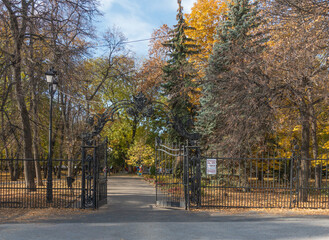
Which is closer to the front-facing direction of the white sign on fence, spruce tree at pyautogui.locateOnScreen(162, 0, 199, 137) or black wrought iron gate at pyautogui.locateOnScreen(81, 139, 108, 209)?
the black wrought iron gate

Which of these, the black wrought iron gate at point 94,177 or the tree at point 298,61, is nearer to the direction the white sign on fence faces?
the black wrought iron gate

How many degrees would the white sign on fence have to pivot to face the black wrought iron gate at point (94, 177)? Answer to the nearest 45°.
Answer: approximately 90° to its right

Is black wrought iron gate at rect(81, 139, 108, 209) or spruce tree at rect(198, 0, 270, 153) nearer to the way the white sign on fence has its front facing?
the black wrought iron gate

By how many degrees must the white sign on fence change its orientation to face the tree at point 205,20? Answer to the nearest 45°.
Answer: approximately 180°

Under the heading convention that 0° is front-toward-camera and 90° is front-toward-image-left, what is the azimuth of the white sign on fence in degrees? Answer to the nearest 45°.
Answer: approximately 0°

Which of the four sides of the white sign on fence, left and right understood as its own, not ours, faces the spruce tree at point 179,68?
back
